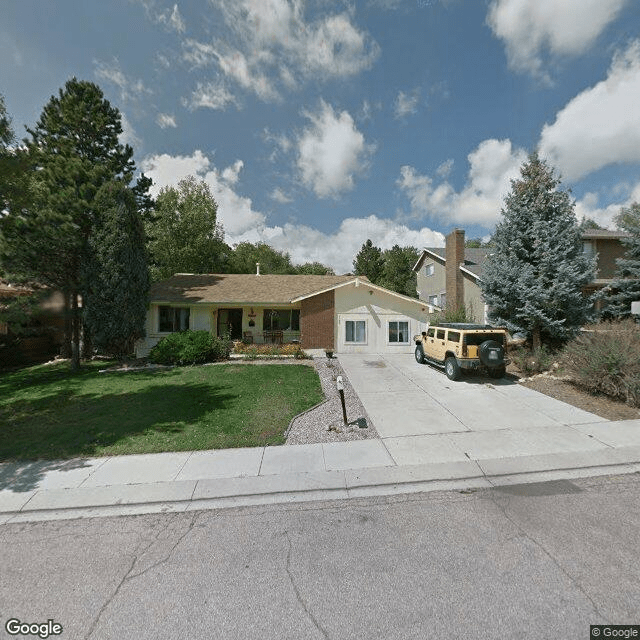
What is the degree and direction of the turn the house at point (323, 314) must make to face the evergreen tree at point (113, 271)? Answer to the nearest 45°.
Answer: approximately 90° to its right

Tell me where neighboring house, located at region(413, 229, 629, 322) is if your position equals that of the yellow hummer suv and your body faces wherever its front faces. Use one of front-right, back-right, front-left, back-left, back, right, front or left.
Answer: front-right

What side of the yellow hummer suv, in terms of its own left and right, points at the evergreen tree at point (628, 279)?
right

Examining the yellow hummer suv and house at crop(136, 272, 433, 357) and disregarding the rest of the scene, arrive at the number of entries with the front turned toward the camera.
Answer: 1

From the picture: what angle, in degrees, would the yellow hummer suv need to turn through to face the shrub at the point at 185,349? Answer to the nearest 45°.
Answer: approximately 45° to its left

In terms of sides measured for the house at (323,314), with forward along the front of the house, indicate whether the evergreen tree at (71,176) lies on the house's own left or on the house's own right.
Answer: on the house's own right

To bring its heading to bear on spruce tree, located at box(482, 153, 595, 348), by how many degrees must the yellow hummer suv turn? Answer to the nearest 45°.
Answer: approximately 90° to its right

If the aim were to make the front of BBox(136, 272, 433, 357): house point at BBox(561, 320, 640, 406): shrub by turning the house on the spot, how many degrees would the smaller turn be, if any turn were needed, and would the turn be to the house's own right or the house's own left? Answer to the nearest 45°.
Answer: approximately 45° to the house's own left

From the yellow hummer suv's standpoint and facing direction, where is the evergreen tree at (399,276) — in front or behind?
in front

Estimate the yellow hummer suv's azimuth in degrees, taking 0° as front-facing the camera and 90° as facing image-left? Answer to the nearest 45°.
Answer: approximately 135°

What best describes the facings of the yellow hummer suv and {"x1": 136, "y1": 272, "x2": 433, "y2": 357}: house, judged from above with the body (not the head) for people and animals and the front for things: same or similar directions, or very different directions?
very different directions

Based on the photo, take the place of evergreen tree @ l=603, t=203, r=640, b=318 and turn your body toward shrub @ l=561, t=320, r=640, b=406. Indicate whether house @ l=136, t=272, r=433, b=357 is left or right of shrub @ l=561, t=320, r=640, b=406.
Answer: right
